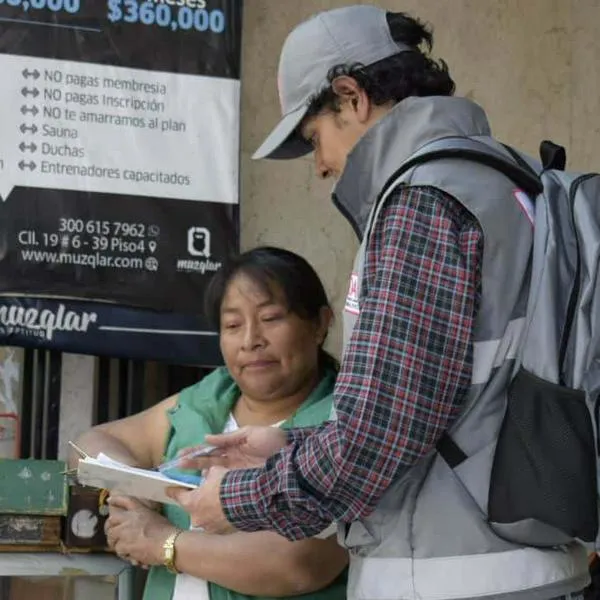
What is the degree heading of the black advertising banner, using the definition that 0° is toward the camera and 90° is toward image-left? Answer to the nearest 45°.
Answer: approximately 0°

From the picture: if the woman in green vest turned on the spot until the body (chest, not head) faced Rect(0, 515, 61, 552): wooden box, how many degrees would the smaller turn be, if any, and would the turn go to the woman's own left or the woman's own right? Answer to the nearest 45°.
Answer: approximately 90° to the woman's own right

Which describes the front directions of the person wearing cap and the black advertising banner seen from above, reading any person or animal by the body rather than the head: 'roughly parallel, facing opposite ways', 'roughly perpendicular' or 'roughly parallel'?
roughly perpendicular

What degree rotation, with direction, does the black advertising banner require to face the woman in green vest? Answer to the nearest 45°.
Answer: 0° — it already faces them

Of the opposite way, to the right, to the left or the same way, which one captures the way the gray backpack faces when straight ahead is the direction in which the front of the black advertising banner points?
to the left

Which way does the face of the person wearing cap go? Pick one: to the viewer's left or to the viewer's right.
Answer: to the viewer's left

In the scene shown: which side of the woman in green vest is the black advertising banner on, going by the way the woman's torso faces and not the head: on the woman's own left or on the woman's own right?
on the woman's own right

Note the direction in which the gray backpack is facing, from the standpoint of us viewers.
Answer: facing to the right of the viewer

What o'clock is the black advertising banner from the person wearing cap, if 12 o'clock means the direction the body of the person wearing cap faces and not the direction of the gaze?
The black advertising banner is roughly at 2 o'clock from the person wearing cap.

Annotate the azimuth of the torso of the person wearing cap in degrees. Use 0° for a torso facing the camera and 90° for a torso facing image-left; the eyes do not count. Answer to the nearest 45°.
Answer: approximately 90°

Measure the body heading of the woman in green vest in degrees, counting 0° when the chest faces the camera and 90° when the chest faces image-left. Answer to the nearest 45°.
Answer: approximately 45°

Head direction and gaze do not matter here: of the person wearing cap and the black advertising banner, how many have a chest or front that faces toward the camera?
1
